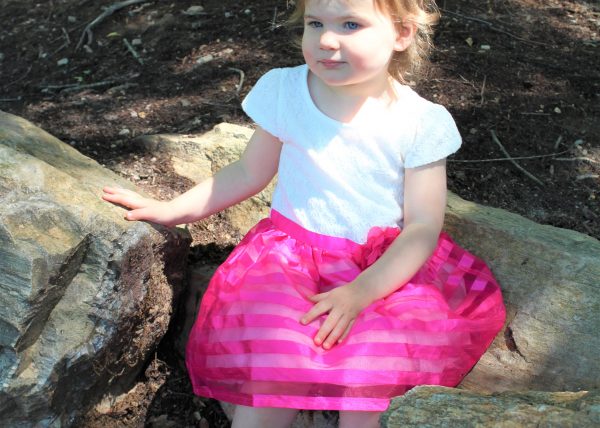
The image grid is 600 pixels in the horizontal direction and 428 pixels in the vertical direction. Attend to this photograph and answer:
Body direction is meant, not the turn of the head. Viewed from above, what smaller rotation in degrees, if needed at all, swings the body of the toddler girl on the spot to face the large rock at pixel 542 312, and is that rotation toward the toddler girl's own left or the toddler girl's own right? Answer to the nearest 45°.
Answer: approximately 135° to the toddler girl's own left

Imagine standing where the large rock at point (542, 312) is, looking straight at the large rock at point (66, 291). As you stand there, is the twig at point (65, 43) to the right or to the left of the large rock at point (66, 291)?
right

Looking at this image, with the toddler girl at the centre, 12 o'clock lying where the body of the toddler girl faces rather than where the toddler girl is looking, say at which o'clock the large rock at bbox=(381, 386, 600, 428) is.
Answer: The large rock is roughly at 10 o'clock from the toddler girl.

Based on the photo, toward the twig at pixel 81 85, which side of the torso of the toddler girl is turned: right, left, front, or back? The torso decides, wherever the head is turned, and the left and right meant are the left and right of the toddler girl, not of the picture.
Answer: right

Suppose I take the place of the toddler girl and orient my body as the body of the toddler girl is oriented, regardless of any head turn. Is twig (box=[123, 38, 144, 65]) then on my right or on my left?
on my right

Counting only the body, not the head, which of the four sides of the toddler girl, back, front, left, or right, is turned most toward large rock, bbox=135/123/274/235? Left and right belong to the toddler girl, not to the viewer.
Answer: right

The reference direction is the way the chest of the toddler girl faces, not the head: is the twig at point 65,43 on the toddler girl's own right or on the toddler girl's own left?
on the toddler girl's own right

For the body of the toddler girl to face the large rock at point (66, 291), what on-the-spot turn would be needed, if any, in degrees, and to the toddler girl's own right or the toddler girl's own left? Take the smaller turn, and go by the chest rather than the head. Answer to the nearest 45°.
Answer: approximately 45° to the toddler girl's own right

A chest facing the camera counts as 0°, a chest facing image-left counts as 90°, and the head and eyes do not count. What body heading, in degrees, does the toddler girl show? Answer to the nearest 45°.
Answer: approximately 45°

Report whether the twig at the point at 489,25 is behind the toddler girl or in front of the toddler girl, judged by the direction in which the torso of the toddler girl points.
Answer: behind
